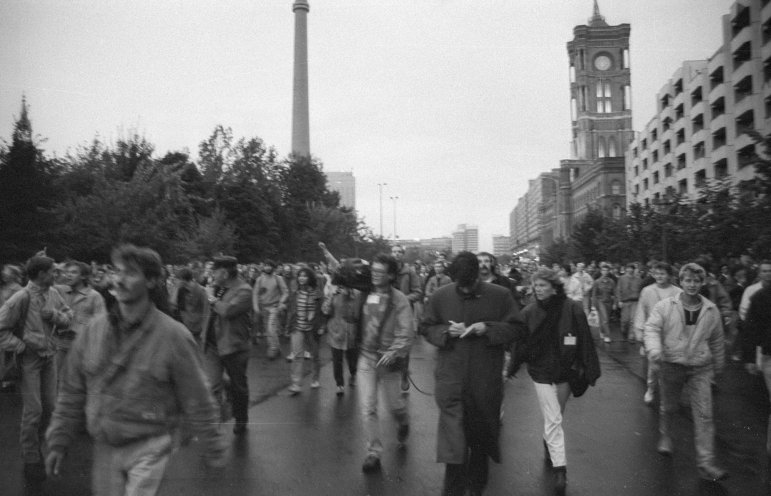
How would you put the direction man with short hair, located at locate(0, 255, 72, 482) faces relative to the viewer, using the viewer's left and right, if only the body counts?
facing the viewer and to the right of the viewer

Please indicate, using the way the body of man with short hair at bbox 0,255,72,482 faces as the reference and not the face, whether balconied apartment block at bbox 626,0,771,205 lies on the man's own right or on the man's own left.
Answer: on the man's own left

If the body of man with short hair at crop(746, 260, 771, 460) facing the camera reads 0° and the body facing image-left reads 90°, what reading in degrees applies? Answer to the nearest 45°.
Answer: approximately 0°

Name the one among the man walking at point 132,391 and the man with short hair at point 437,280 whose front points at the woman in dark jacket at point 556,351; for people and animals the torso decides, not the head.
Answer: the man with short hair

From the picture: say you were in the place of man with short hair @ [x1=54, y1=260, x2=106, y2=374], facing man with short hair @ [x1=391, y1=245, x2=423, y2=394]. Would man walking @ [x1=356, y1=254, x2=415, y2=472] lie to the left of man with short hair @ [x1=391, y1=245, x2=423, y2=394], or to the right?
right

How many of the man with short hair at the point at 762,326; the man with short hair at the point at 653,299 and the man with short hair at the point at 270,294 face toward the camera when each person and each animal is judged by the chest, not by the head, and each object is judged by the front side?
3

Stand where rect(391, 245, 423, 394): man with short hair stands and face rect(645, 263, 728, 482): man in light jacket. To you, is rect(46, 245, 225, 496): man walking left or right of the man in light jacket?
right

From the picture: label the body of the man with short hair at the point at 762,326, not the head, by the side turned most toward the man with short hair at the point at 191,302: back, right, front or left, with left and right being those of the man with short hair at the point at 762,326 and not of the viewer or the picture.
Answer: right

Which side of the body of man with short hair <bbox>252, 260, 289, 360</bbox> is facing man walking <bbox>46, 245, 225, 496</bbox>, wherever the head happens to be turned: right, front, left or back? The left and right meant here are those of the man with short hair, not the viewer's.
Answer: front

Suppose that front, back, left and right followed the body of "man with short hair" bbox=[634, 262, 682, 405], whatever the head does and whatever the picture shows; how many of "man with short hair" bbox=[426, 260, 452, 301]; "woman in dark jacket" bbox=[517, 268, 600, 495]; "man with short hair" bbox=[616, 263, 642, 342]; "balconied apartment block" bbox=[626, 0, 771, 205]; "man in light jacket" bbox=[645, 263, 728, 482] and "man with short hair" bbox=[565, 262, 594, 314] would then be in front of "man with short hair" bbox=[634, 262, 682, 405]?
2

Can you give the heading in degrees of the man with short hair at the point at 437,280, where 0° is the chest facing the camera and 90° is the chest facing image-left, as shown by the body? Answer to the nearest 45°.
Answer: approximately 0°

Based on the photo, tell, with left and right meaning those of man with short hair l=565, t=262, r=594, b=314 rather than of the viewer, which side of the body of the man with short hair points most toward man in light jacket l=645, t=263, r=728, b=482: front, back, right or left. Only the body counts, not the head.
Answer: front
